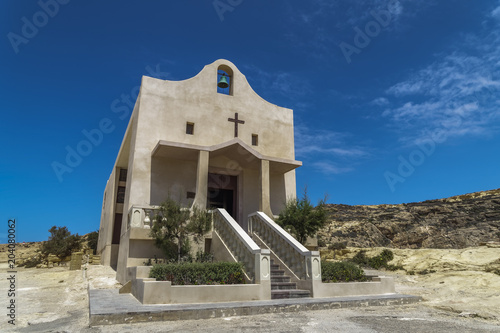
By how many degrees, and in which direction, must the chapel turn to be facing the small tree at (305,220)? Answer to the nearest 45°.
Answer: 0° — it already faces it

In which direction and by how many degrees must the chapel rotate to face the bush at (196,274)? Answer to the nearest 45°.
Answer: approximately 45° to its right

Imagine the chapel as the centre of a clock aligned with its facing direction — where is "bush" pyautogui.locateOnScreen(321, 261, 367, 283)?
The bush is roughly at 12 o'clock from the chapel.

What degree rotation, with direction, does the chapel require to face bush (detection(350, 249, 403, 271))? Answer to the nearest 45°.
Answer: approximately 45° to its left

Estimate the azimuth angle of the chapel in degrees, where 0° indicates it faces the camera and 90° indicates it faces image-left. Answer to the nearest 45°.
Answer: approximately 315°

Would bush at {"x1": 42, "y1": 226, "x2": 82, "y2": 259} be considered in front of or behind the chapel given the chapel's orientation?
behind
